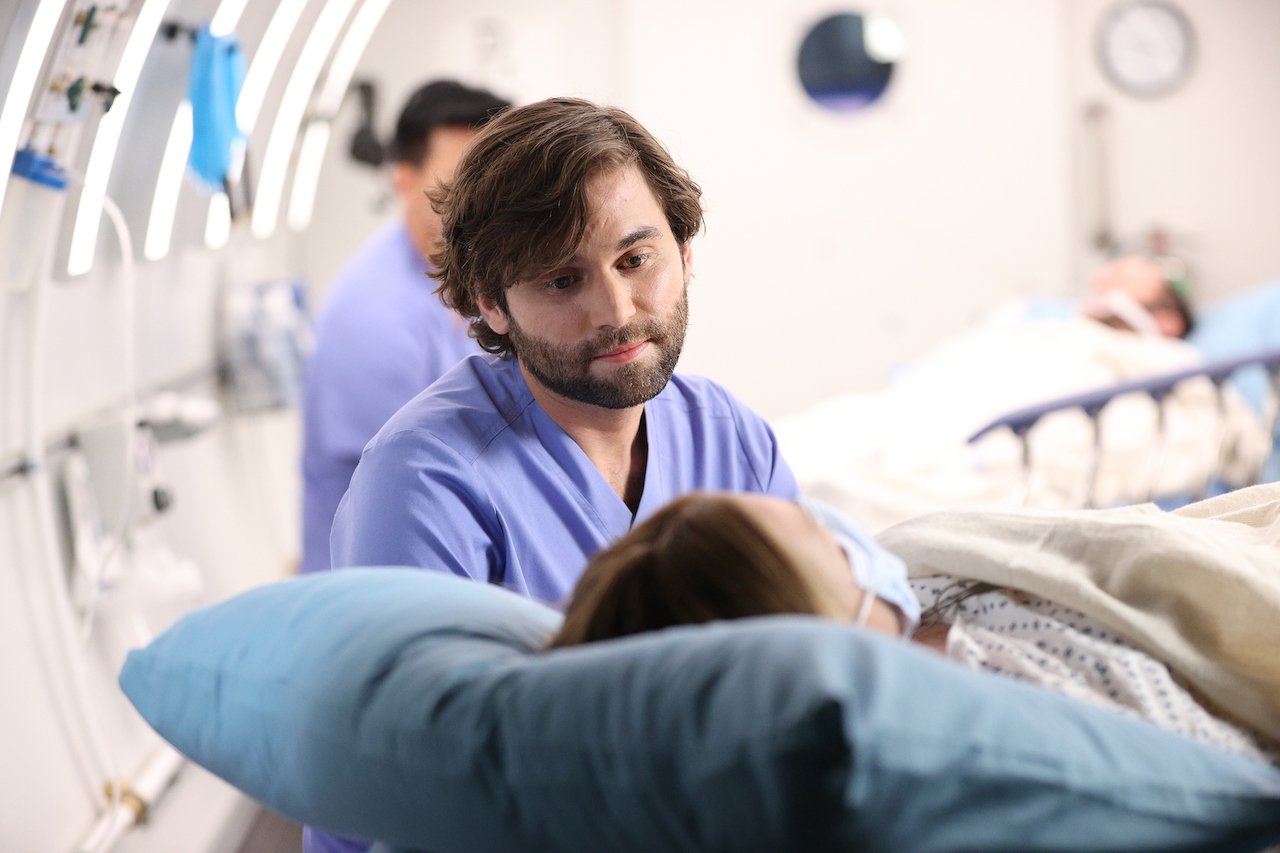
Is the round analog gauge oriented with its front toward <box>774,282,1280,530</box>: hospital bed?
yes

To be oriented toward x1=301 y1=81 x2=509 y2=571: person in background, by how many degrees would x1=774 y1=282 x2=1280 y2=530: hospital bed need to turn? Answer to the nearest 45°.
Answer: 0° — it already faces them

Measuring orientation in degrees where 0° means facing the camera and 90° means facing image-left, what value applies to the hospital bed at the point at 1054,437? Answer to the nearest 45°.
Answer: approximately 45°

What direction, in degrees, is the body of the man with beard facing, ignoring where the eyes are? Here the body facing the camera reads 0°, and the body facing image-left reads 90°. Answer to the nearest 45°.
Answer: approximately 315°

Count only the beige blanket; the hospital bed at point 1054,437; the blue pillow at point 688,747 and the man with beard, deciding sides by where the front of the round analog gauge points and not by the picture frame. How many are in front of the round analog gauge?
4

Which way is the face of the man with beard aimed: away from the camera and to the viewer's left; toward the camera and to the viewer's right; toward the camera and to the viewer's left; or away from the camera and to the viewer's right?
toward the camera and to the viewer's right
